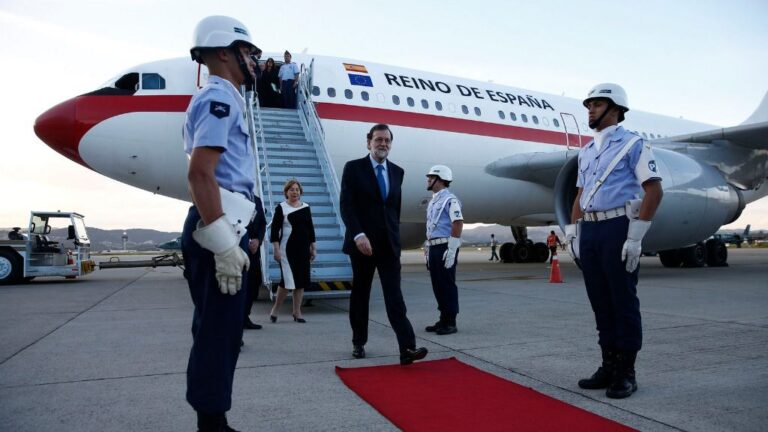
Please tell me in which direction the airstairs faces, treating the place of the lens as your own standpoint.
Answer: facing the viewer

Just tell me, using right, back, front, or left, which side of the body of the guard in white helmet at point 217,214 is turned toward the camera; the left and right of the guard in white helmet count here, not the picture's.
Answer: right

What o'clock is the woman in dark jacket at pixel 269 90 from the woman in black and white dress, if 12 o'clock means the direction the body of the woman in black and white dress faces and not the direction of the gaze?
The woman in dark jacket is roughly at 6 o'clock from the woman in black and white dress.

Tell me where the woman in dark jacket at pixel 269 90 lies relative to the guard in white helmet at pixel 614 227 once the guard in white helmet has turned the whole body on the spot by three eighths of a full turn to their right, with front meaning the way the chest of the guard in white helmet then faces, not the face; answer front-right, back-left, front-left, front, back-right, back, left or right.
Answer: front-left

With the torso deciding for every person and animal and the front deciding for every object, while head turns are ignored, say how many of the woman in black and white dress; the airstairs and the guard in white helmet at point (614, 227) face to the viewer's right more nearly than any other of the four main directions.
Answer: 0

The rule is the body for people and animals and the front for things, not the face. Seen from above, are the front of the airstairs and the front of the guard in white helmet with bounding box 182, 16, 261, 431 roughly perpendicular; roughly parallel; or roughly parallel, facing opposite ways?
roughly perpendicular

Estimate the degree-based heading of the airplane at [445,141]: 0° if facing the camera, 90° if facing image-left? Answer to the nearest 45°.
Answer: approximately 45°

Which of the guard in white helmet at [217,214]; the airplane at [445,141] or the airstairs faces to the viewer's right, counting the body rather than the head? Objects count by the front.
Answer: the guard in white helmet

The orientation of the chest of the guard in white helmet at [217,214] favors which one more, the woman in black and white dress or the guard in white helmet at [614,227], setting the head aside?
the guard in white helmet

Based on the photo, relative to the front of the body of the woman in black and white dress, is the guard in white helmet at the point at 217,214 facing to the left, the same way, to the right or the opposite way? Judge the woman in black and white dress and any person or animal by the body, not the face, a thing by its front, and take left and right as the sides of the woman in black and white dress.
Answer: to the left

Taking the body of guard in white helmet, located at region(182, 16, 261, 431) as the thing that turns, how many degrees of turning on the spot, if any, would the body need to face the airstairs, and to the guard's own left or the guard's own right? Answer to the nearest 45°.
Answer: approximately 90° to the guard's own left

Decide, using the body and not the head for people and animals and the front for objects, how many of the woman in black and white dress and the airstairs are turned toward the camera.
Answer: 2

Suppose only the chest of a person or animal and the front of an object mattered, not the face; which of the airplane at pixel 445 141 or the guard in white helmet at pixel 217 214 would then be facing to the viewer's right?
the guard in white helmet

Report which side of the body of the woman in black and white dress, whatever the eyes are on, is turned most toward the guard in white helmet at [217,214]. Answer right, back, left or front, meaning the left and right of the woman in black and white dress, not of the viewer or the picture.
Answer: front

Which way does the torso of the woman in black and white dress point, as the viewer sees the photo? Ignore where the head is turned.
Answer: toward the camera
